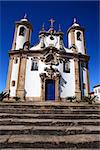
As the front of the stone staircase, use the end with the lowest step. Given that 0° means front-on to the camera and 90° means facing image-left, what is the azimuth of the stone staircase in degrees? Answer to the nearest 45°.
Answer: approximately 0°

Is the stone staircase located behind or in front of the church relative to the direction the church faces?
in front

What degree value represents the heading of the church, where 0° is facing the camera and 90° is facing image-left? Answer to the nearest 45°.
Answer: approximately 0°

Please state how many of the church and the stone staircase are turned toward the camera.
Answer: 2

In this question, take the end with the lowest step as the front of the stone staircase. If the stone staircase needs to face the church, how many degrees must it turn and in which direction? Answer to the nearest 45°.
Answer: approximately 180°
